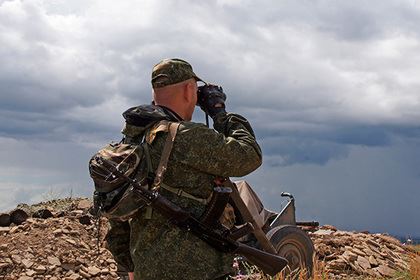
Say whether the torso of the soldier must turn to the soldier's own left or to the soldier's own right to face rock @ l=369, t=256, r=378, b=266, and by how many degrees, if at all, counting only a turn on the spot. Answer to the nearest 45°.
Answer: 0° — they already face it

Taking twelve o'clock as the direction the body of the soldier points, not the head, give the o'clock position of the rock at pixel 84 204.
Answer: The rock is roughly at 10 o'clock from the soldier.

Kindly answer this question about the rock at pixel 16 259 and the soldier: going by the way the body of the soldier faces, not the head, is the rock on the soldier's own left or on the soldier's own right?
on the soldier's own left

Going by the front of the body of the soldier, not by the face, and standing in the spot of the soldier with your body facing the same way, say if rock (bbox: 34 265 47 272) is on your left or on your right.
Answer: on your left

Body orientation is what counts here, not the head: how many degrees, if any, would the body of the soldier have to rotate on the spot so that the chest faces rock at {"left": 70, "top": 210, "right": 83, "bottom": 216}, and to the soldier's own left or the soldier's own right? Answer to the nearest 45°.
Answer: approximately 45° to the soldier's own left

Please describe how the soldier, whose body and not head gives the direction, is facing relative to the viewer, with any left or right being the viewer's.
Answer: facing away from the viewer and to the right of the viewer

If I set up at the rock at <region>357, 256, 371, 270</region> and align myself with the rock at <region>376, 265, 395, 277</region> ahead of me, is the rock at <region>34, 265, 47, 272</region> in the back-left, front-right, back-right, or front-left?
back-right

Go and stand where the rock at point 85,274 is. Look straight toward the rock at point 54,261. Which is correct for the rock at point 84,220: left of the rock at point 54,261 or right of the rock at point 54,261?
right

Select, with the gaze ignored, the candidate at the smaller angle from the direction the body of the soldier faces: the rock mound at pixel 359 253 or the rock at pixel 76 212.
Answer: the rock mound

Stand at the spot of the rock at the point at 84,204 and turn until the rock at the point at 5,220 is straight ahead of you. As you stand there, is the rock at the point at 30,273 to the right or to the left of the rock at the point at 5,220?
left

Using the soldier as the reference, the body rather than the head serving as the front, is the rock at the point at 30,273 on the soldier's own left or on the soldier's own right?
on the soldier's own left

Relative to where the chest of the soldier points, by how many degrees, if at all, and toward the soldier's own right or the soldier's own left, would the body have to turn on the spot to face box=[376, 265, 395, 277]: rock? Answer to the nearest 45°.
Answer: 0° — they already face it

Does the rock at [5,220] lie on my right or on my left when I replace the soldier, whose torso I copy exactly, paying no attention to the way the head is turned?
on my left

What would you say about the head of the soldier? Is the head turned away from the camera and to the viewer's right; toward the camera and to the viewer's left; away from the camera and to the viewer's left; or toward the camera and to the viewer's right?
away from the camera and to the viewer's right
